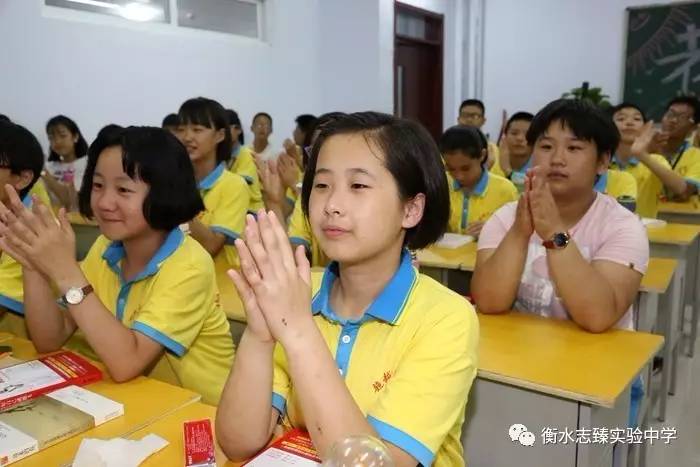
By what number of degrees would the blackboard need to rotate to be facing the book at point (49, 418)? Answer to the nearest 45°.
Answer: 0° — it already faces it

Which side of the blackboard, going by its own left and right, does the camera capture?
front

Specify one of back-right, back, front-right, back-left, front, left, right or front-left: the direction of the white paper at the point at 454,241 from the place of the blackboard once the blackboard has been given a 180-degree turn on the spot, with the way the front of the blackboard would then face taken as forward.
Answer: back

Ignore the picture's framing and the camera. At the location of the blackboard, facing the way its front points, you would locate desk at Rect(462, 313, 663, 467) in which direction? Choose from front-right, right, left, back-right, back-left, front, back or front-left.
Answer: front

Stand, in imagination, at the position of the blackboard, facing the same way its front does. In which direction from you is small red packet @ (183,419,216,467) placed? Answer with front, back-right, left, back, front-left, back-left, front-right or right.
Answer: front

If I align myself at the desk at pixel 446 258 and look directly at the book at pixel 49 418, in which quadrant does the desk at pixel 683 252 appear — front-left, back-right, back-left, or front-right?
back-left

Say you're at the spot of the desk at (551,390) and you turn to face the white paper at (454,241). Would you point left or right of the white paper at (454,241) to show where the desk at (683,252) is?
right

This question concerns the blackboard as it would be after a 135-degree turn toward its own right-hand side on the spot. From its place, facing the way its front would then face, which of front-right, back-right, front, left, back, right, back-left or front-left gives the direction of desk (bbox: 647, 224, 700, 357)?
back-left

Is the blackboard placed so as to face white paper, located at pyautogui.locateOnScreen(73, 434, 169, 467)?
yes

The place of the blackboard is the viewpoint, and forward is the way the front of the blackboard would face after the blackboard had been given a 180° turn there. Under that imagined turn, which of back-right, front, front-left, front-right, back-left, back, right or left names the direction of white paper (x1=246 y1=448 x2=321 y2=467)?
back

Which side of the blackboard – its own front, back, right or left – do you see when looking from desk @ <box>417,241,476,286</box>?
front
